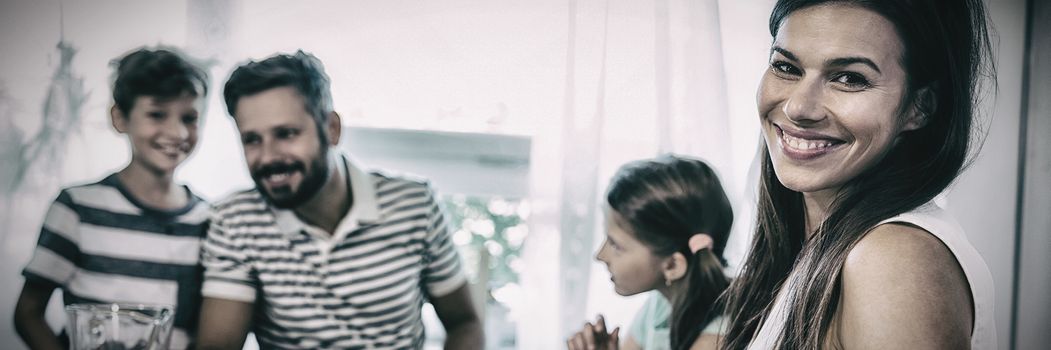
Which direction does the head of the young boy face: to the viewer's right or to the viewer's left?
to the viewer's right

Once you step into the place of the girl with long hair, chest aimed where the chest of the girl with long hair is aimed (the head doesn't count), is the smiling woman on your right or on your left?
on your left

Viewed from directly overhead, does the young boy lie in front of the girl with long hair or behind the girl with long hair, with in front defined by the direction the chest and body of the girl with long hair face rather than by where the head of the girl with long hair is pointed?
in front

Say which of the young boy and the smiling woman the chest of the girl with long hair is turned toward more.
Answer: the young boy

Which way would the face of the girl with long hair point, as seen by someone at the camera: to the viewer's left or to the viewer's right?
to the viewer's left

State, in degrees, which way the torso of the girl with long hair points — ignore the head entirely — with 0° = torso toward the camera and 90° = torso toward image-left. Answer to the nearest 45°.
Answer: approximately 90°
